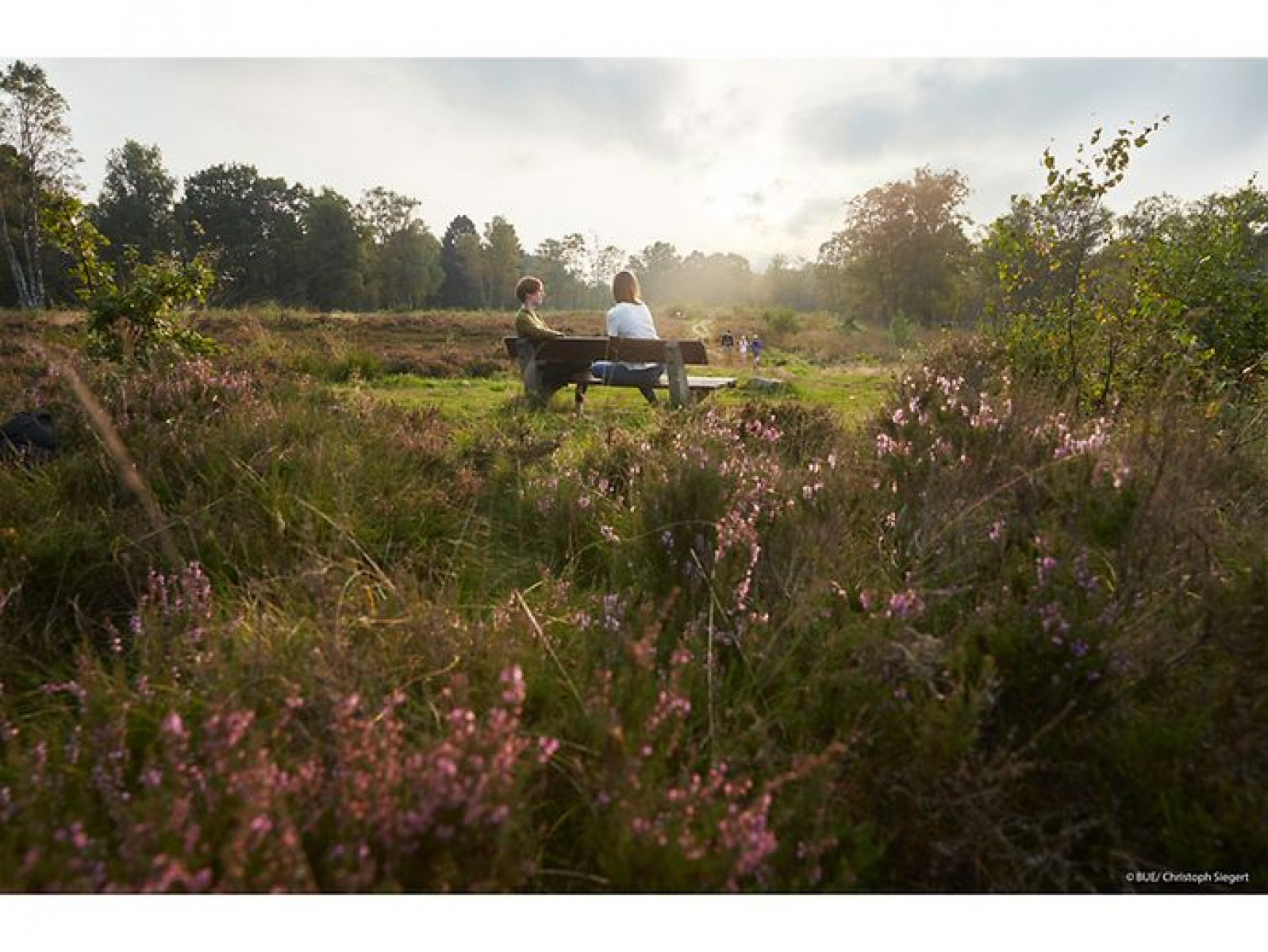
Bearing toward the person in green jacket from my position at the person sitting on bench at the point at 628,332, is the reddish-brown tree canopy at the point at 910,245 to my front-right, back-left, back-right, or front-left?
back-right

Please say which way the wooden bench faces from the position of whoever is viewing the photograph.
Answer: facing away from the viewer and to the right of the viewer

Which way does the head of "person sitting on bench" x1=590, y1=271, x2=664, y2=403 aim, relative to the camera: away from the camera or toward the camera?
away from the camera

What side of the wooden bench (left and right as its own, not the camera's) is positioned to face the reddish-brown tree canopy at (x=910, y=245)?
front

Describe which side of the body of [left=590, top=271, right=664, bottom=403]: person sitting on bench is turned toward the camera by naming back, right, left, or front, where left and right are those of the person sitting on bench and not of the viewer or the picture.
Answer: back
